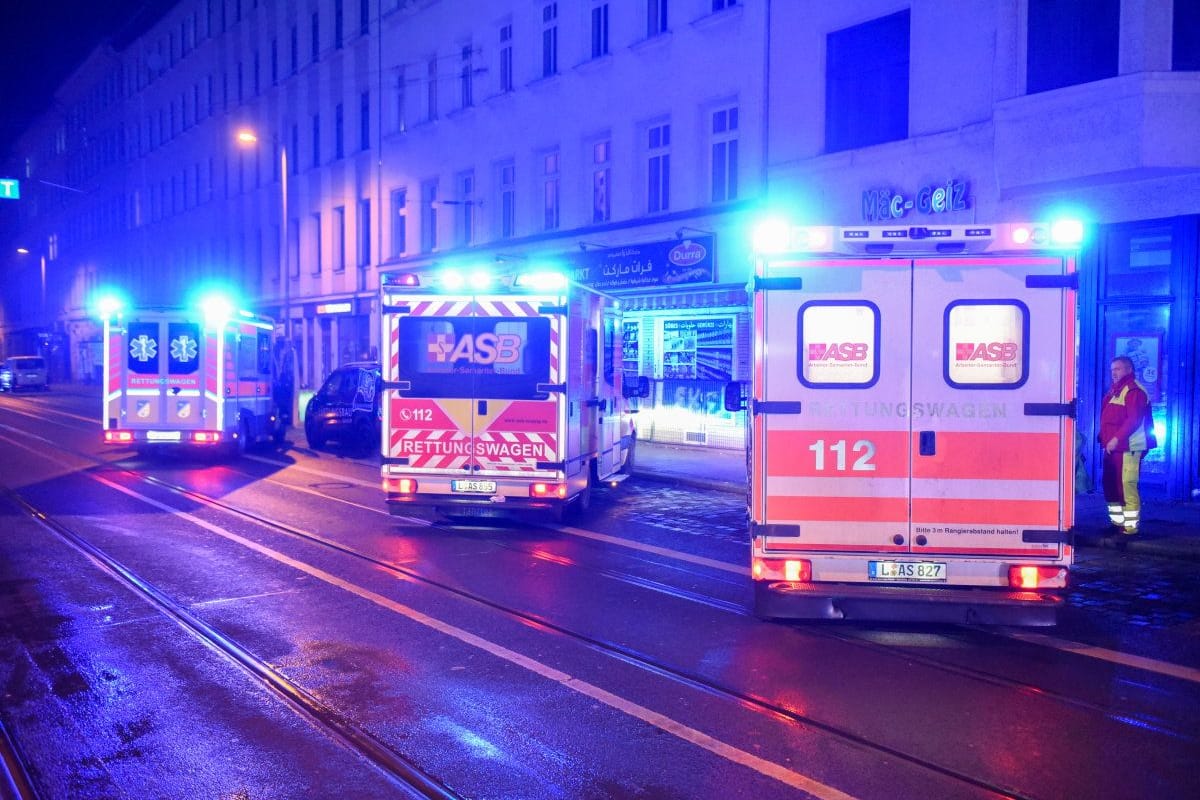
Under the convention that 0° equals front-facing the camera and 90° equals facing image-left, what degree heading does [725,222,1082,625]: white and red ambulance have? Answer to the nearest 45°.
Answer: approximately 180°

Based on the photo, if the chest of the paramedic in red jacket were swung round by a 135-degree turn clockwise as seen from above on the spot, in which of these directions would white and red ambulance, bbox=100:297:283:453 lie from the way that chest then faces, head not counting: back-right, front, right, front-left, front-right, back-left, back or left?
back-left

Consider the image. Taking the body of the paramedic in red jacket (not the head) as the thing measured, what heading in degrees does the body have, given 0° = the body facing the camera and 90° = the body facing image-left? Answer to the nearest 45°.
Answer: approximately 90°

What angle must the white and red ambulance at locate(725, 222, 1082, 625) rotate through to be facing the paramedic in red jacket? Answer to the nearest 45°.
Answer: approximately 45° to its right

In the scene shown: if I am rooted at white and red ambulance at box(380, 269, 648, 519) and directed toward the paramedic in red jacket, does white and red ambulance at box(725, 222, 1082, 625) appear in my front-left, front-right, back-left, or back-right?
front-right

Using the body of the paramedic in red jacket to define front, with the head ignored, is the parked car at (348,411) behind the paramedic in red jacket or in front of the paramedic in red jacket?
in front

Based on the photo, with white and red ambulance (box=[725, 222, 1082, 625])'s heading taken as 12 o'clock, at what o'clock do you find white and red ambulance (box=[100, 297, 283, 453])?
white and red ambulance (box=[100, 297, 283, 453]) is roughly at 10 o'clock from white and red ambulance (box=[725, 222, 1082, 625]).

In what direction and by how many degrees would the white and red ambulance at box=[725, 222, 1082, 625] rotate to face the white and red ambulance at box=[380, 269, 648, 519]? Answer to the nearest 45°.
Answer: approximately 45° to its left

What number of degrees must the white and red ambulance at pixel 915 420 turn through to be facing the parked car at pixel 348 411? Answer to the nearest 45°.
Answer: approximately 45° to its left

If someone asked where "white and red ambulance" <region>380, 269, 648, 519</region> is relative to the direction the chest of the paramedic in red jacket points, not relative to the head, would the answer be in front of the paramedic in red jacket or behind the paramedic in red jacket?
in front
